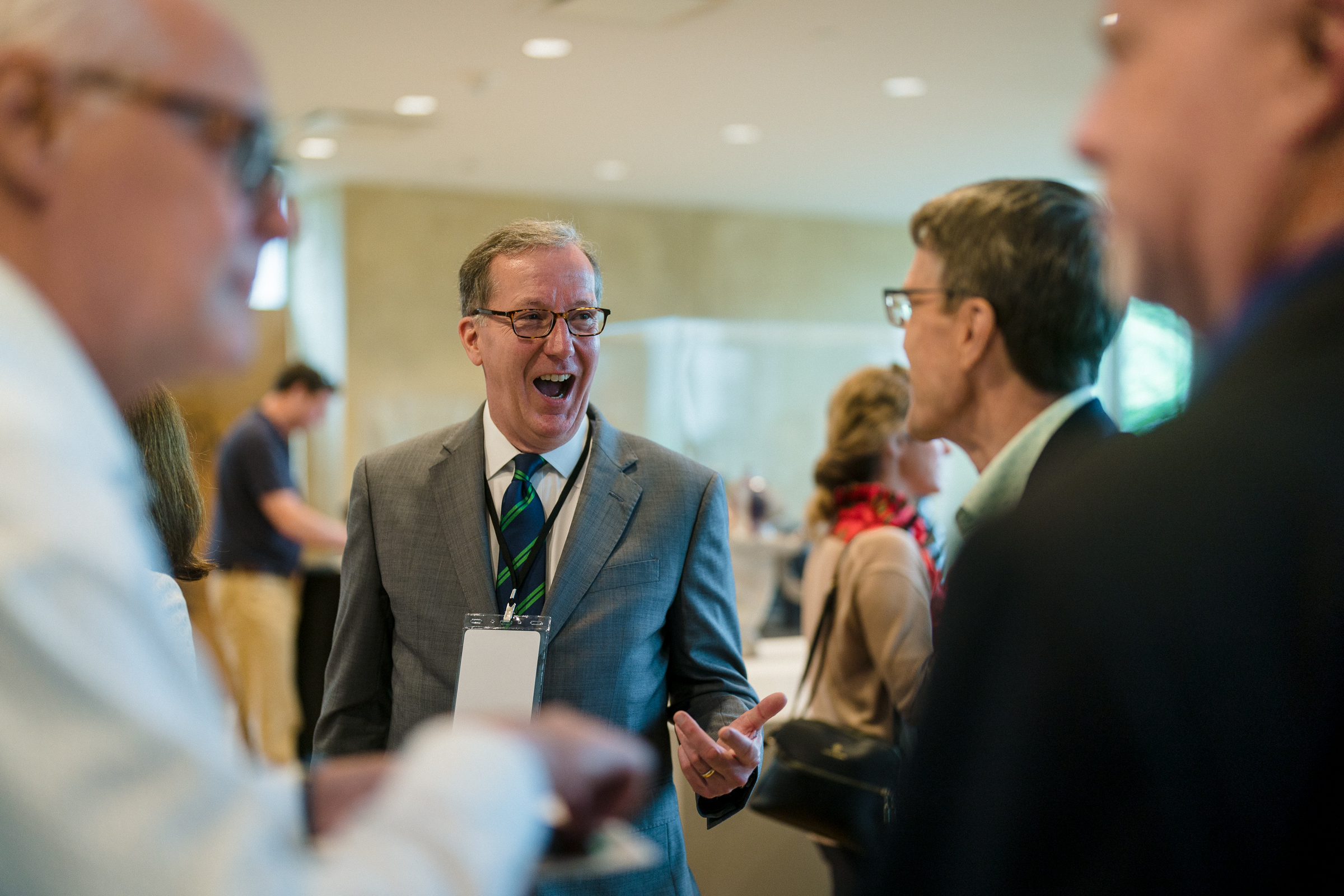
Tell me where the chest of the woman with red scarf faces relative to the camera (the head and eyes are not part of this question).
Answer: to the viewer's right

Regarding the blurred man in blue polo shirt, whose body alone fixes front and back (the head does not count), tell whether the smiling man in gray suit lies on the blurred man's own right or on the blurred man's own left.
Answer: on the blurred man's own right

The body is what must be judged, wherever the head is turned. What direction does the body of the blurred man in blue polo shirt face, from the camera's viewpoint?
to the viewer's right

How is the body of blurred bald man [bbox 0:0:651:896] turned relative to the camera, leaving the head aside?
to the viewer's right

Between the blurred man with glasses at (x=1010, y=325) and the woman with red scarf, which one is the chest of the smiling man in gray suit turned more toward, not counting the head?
the blurred man with glasses

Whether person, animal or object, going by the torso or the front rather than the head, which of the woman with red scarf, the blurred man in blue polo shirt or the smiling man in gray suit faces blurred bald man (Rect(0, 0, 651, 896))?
the smiling man in gray suit

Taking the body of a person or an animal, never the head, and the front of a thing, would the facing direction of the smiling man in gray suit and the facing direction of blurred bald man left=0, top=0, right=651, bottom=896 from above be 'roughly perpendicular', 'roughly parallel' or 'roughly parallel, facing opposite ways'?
roughly perpendicular

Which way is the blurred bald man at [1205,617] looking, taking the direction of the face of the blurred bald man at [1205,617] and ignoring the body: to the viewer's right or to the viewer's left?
to the viewer's left

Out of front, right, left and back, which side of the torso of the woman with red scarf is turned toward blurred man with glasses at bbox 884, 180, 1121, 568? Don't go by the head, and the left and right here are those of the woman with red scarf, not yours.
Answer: right

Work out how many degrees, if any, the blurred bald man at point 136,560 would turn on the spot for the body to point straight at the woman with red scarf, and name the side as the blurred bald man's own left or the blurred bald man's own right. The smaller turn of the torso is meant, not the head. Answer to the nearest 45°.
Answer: approximately 45° to the blurred bald man's own left

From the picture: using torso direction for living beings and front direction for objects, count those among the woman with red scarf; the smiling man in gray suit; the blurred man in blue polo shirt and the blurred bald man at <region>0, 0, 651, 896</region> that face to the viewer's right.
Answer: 3

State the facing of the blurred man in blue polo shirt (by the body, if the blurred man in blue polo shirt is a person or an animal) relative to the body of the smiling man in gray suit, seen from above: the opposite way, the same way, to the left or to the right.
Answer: to the left

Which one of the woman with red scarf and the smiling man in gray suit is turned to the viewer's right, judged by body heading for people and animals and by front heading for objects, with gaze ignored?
the woman with red scarf

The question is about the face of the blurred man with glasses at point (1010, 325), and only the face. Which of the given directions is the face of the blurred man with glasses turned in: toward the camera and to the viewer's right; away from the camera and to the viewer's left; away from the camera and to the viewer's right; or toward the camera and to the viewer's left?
away from the camera and to the viewer's left
